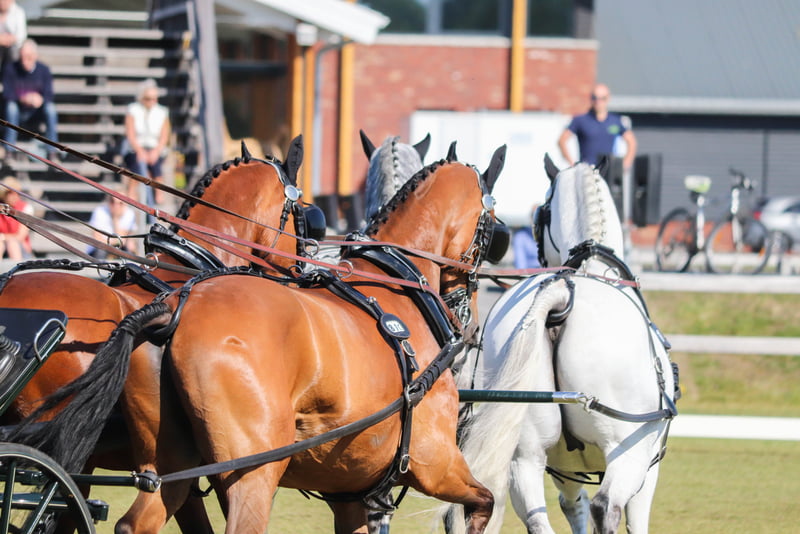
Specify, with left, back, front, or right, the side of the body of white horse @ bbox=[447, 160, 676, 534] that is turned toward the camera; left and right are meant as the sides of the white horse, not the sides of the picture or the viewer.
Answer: back

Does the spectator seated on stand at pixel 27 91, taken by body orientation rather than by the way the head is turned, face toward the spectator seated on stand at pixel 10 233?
yes

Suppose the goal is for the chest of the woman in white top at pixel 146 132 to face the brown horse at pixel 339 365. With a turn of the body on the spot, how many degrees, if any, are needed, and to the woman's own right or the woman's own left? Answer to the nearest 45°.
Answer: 0° — they already face it

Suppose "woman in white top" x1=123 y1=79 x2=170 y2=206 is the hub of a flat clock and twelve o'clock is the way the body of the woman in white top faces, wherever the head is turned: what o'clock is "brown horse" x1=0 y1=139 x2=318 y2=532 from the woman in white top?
The brown horse is roughly at 12 o'clock from the woman in white top.

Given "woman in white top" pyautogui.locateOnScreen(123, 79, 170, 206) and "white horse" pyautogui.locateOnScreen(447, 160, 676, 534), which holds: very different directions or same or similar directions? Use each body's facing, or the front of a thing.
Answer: very different directions
